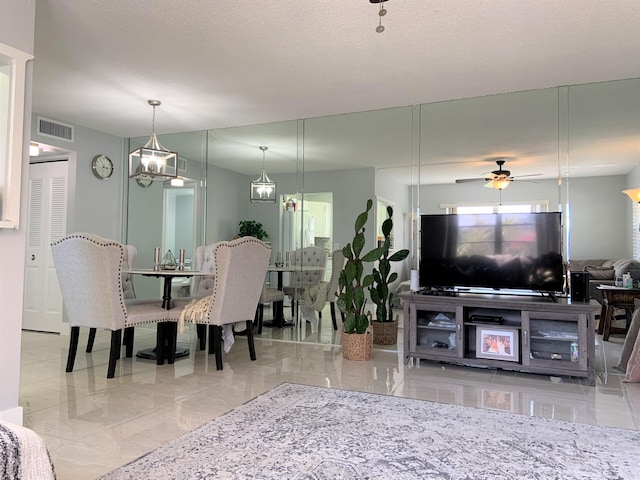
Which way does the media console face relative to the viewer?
toward the camera

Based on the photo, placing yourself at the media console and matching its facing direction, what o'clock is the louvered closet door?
The louvered closet door is roughly at 3 o'clock from the media console.

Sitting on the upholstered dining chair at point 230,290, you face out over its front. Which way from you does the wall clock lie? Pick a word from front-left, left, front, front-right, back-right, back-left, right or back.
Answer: front

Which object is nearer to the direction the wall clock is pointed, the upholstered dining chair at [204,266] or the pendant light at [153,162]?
the upholstered dining chair

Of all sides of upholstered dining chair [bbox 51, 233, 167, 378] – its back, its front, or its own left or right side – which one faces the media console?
right

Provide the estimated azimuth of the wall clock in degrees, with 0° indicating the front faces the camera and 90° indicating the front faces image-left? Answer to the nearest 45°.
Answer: approximately 315°

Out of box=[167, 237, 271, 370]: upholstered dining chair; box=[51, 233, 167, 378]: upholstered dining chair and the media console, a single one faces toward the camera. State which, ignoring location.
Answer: the media console

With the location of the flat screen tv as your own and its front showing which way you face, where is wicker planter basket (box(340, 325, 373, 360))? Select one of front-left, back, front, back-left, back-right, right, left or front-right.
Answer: right
